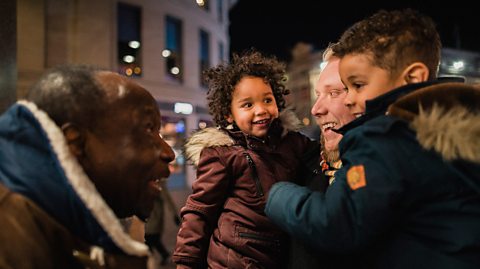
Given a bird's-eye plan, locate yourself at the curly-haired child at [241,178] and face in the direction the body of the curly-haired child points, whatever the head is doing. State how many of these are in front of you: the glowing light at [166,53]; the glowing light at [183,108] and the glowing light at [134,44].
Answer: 0

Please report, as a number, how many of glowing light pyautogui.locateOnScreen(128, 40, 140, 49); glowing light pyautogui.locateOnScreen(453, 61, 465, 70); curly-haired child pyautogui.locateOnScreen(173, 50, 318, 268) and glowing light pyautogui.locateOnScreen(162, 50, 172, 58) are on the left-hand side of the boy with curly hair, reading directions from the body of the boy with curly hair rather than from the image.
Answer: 0

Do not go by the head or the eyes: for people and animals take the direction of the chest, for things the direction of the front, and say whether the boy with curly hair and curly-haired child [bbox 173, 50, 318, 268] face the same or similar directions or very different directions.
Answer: very different directions

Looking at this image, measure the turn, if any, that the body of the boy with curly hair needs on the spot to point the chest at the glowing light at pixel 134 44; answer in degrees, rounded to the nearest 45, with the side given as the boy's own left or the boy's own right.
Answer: approximately 45° to the boy's own right

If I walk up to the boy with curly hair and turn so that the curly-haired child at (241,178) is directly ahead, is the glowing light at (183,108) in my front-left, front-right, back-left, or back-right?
front-right

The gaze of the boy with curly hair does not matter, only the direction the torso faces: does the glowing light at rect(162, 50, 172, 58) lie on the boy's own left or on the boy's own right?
on the boy's own right

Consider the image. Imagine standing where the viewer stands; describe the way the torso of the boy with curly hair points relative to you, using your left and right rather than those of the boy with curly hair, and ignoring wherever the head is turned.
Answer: facing to the left of the viewer

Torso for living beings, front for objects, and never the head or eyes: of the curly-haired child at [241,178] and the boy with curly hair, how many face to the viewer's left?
1

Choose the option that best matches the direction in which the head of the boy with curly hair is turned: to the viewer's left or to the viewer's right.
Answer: to the viewer's left

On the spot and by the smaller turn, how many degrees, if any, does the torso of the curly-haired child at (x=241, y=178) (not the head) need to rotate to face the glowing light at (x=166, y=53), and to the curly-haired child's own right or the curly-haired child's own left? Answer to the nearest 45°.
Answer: approximately 135° to the curly-haired child's own left

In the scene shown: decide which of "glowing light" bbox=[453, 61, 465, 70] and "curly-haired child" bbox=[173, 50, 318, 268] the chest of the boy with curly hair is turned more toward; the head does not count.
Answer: the curly-haired child

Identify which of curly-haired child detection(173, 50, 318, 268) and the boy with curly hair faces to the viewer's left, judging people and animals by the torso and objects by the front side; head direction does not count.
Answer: the boy with curly hair

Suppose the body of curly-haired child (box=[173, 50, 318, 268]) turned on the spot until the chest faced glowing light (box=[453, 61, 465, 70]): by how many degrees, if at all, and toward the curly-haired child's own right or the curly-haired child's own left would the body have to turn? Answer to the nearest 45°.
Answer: approximately 90° to the curly-haired child's own left

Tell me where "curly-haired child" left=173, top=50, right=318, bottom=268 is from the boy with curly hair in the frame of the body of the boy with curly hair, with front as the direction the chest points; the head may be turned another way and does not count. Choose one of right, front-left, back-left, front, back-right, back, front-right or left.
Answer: front-right
